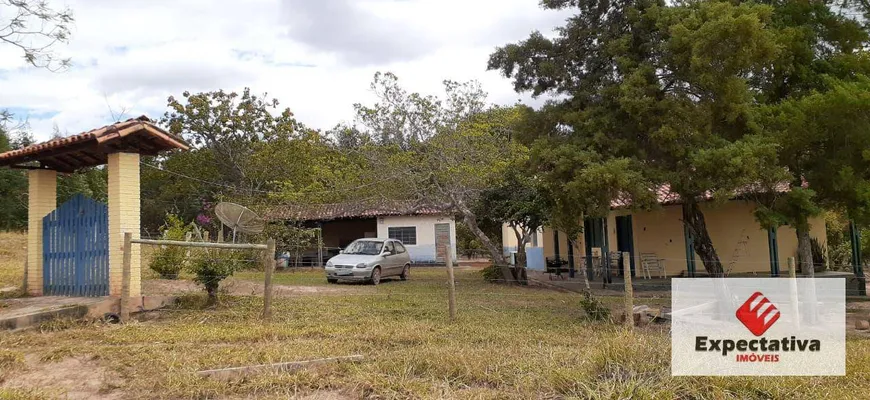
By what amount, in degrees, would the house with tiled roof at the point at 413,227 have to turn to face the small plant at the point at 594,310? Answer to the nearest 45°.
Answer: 0° — it already faces it

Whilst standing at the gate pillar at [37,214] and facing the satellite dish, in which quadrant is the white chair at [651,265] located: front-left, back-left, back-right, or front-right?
front-right

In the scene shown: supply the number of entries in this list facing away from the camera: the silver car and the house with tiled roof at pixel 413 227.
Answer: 0

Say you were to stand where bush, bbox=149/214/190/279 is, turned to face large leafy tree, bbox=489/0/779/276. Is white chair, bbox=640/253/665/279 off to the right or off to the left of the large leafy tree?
left

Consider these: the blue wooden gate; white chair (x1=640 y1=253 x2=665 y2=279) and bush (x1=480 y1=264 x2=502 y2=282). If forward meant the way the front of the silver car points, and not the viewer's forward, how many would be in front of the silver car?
1

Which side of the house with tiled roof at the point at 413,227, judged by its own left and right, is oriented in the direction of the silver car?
front

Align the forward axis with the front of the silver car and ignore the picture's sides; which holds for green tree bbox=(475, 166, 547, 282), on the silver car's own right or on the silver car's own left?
on the silver car's own left

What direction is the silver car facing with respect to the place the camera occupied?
facing the viewer and to the left of the viewer

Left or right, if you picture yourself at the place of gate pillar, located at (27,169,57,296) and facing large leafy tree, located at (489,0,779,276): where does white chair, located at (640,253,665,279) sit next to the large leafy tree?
left

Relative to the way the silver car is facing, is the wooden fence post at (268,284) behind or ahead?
ahead

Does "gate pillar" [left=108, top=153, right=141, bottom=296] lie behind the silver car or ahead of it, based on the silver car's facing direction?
ahead

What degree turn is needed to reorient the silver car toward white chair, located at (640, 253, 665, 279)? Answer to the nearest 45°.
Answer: approximately 135° to its left

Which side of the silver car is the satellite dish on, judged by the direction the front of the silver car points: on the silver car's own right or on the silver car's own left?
on the silver car's own right

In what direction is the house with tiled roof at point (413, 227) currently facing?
toward the camera
